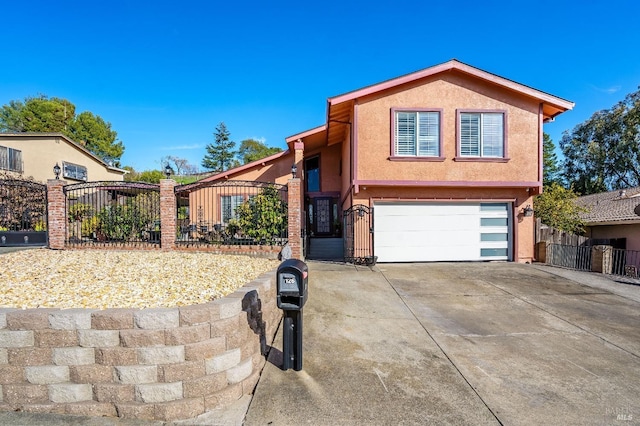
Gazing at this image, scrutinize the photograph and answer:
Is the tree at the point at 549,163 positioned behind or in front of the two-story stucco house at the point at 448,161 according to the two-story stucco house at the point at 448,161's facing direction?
behind

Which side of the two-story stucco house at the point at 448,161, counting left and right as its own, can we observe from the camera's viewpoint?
front

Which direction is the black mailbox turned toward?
toward the camera

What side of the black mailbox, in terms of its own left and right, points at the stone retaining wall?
right

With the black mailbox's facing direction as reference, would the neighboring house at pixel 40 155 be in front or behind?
behind

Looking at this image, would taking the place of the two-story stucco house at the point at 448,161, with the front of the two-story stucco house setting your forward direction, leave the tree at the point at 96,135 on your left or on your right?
on your right

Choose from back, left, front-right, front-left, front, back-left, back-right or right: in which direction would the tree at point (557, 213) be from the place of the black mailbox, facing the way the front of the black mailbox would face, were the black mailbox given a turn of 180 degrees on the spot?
front-right

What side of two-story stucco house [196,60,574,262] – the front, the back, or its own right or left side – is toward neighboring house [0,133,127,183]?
right

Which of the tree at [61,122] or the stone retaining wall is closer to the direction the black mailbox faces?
the stone retaining wall

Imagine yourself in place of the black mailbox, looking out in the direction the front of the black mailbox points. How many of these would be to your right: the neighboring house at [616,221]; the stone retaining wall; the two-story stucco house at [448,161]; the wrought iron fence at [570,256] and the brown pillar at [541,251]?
1

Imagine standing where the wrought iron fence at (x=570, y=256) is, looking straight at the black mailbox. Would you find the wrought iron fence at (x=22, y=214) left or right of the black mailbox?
right

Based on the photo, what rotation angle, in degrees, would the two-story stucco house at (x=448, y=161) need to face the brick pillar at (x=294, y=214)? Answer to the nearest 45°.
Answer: approximately 45° to its right

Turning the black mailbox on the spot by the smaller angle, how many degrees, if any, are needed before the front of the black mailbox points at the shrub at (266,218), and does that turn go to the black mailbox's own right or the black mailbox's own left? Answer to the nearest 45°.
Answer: approximately 180°

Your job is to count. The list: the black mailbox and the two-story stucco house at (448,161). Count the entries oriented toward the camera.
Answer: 2

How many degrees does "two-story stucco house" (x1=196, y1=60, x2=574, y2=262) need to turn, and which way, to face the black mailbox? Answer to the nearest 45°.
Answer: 0° — it already faces it

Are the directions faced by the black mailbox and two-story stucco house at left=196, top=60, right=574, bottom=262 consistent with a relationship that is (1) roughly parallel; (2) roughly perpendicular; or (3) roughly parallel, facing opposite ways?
roughly parallel

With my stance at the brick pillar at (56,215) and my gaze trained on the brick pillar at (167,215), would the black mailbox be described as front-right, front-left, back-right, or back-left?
front-right
